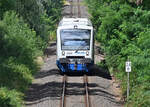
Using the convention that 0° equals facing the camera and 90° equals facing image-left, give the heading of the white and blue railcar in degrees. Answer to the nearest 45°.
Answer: approximately 0°

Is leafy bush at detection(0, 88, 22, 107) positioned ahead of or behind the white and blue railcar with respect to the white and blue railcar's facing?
ahead
